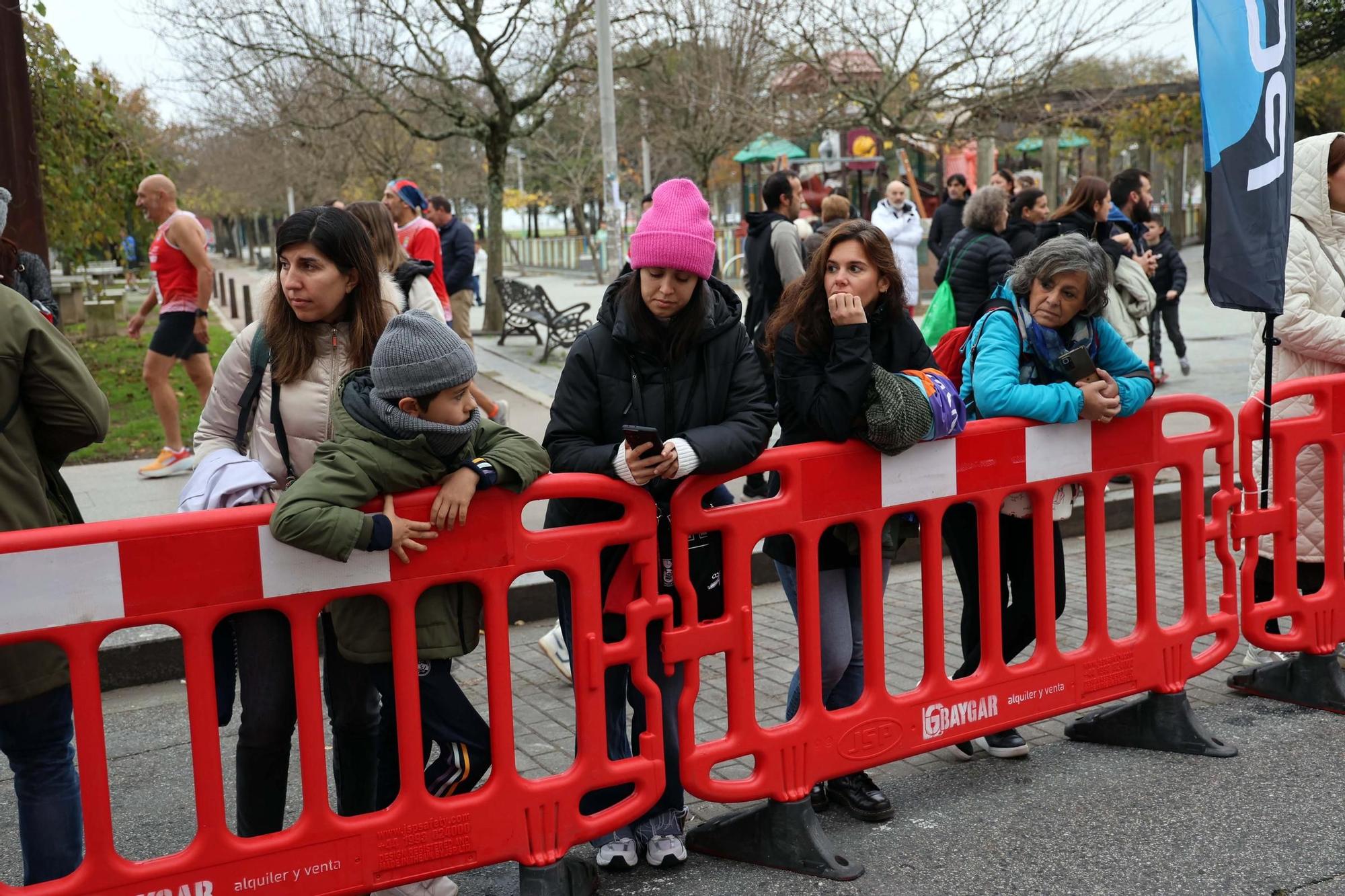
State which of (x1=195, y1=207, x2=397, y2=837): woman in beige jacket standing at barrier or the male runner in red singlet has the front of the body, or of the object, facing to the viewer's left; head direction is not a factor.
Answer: the male runner in red singlet

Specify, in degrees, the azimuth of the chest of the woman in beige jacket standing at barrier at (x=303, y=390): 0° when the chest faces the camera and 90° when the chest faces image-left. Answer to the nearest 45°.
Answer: approximately 0°

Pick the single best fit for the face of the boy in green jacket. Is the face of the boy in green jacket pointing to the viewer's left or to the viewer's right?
to the viewer's right

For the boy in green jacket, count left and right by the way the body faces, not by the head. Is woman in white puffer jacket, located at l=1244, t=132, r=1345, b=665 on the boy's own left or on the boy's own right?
on the boy's own left

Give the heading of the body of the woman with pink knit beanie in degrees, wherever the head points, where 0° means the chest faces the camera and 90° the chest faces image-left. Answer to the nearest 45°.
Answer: approximately 0°

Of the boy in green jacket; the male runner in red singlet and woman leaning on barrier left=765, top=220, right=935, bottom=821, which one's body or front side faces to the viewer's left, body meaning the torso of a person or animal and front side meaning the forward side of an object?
the male runner in red singlet

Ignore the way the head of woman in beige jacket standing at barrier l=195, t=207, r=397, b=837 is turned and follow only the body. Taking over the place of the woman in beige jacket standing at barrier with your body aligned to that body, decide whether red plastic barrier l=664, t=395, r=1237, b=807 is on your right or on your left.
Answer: on your left

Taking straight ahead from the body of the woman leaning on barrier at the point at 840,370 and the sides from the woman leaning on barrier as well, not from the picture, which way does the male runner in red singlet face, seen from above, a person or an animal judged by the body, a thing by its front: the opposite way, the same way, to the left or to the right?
to the right
